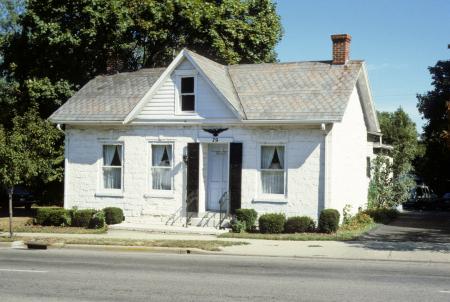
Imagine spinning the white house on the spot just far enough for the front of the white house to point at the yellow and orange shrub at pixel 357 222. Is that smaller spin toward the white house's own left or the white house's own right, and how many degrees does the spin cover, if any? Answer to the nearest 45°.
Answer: approximately 90° to the white house's own left

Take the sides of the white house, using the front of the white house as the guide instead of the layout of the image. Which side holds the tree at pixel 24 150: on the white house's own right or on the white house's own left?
on the white house's own right

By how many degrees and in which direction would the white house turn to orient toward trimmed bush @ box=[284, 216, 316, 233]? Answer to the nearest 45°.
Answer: approximately 45° to its left

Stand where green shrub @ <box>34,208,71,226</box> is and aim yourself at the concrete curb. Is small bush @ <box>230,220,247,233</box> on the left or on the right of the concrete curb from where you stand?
left

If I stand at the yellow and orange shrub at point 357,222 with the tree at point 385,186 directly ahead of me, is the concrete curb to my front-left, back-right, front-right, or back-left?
back-left

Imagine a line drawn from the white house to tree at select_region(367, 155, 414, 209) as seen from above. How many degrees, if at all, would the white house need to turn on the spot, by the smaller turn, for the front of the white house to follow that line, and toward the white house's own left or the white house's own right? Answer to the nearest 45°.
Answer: approximately 135° to the white house's own left

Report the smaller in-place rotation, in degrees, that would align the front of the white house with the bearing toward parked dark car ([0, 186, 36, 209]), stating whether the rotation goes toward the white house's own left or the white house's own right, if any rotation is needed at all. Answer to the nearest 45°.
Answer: approximately 135° to the white house's own right

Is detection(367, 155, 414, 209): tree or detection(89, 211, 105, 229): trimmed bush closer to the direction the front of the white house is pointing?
the trimmed bush

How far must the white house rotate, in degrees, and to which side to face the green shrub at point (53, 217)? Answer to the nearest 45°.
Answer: approximately 90° to its right

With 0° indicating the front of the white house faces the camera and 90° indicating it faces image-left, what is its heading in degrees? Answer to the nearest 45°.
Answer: approximately 0°
